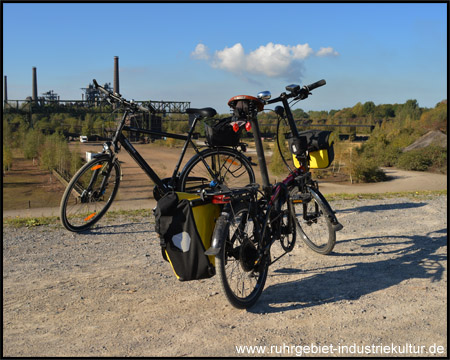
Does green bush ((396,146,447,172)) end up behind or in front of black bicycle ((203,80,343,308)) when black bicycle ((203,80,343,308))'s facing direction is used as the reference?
in front

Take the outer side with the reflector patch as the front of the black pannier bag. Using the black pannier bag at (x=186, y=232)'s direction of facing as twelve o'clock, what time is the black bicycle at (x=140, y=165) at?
The black bicycle is roughly at 4 o'clock from the black pannier bag.

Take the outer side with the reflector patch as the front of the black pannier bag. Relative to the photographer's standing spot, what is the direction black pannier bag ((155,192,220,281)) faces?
facing the viewer and to the left of the viewer

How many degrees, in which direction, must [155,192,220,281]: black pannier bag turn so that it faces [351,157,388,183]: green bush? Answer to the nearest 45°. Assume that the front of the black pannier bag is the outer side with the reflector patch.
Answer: approximately 180°

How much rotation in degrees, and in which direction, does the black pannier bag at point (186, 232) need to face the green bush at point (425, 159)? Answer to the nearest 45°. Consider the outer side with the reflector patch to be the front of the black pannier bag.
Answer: approximately 180°

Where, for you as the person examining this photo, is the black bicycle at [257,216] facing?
facing away from the viewer and to the right of the viewer

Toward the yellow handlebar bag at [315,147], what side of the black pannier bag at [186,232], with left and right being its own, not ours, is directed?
back
